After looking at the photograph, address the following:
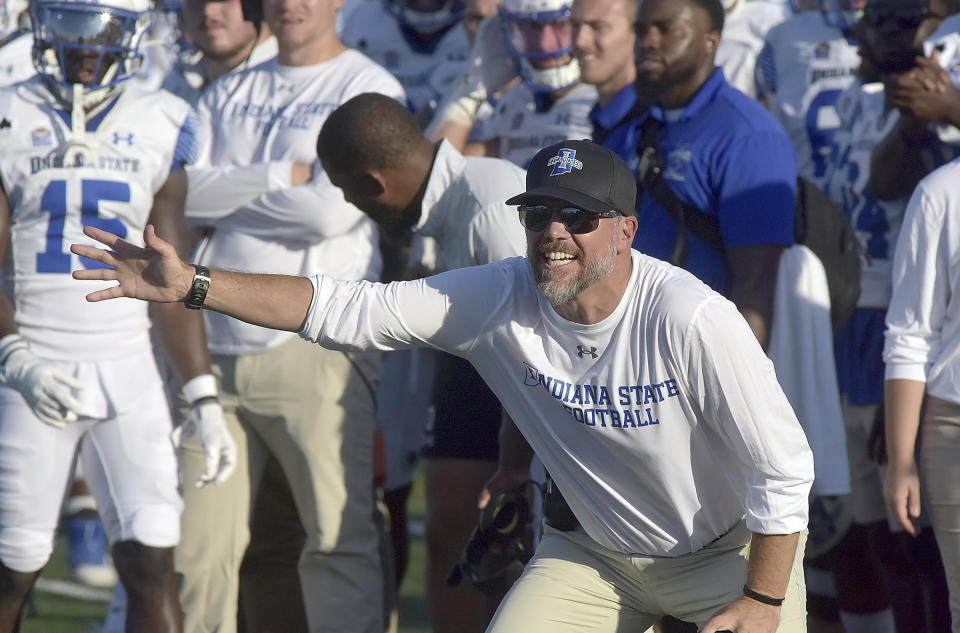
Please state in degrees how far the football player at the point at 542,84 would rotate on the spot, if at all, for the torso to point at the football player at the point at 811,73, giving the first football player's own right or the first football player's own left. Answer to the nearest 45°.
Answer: approximately 90° to the first football player's own left

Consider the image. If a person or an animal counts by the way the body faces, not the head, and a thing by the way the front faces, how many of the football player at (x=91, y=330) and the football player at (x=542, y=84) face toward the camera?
2

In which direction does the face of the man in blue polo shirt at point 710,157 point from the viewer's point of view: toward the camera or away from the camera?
toward the camera

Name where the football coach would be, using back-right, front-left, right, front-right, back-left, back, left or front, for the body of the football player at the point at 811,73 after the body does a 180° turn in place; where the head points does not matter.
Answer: back-left

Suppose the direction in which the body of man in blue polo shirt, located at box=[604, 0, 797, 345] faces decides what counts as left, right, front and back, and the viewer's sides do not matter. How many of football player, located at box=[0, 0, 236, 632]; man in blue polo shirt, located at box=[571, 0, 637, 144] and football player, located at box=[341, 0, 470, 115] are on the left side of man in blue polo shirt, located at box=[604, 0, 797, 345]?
0

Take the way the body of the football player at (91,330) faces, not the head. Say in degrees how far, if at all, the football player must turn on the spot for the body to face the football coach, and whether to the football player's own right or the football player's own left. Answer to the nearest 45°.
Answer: approximately 45° to the football player's own left

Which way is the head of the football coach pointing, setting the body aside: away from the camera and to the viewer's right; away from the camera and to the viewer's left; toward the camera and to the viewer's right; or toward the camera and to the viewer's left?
toward the camera and to the viewer's left

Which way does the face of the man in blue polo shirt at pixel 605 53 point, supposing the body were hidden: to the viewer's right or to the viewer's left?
to the viewer's left

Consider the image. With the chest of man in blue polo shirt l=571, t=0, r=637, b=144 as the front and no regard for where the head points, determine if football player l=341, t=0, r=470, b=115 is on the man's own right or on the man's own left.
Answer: on the man's own right

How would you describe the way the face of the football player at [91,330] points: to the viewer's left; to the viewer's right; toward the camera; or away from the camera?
toward the camera

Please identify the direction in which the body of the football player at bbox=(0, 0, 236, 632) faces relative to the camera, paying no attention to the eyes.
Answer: toward the camera

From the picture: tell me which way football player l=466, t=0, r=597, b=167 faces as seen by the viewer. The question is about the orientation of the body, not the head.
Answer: toward the camera

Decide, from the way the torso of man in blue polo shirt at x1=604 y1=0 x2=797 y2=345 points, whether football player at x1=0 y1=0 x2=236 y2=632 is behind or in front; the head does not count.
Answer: in front

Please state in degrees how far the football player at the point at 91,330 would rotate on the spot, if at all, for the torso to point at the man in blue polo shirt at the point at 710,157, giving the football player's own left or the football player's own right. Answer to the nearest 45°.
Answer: approximately 90° to the football player's own left

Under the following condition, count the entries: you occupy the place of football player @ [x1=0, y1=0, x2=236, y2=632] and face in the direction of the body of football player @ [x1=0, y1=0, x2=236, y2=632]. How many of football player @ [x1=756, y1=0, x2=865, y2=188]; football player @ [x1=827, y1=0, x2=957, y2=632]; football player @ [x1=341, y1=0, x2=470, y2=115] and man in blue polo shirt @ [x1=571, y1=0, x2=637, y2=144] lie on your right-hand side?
0

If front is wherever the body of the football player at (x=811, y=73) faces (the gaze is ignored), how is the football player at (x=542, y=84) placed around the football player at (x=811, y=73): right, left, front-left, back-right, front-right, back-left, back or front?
right

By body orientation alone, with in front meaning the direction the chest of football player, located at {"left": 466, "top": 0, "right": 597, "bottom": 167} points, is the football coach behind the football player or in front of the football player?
in front

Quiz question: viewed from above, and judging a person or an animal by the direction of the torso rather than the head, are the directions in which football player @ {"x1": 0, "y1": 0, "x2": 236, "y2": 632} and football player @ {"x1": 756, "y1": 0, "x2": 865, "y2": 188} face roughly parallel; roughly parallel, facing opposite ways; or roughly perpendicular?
roughly parallel
